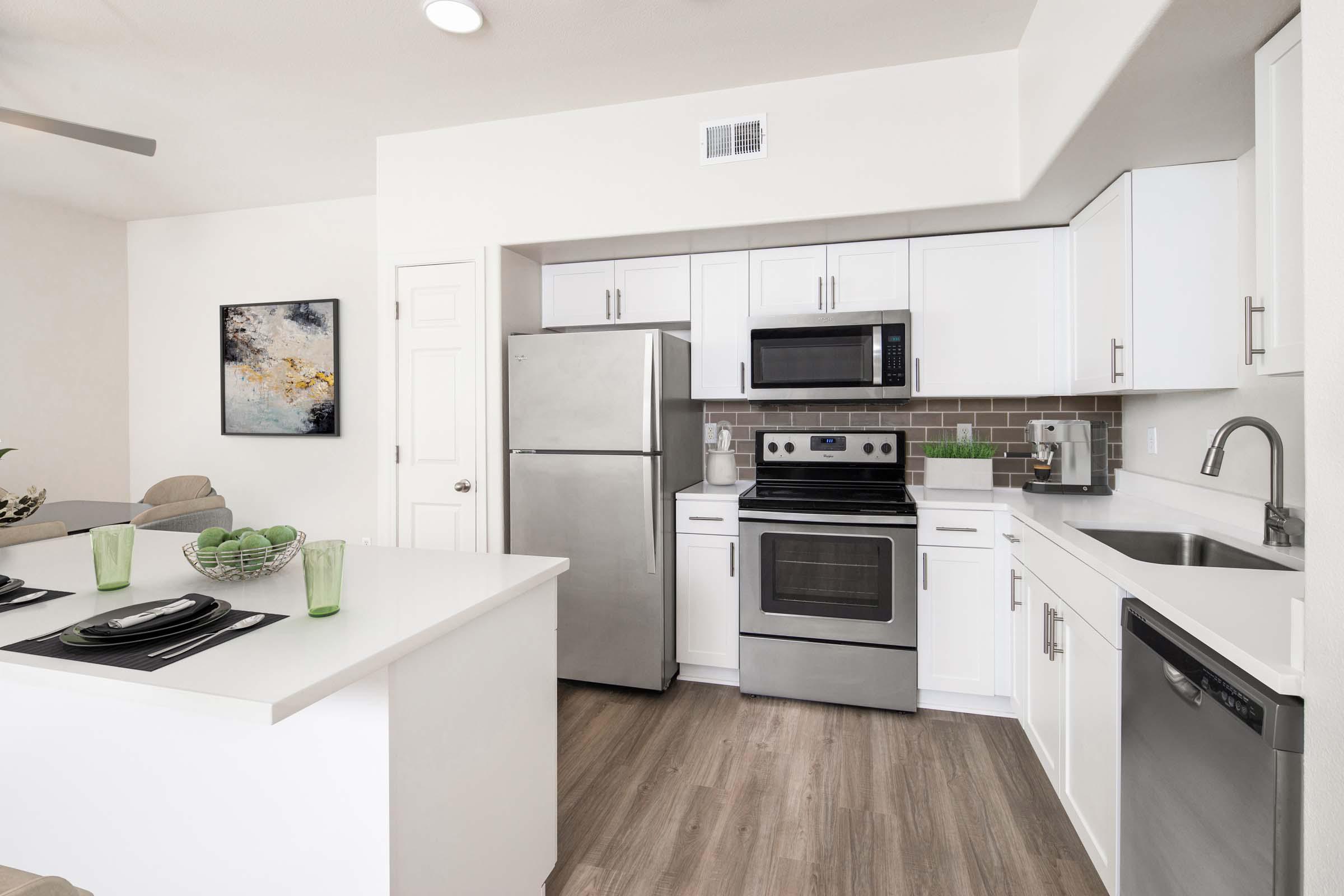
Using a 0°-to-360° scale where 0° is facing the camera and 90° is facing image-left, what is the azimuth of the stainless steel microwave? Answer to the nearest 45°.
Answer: approximately 0°

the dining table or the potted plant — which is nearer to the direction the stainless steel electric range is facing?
the dining table

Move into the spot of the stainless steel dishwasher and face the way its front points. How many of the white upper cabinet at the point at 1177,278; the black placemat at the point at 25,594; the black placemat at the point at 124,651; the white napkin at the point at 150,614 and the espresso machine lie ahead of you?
3

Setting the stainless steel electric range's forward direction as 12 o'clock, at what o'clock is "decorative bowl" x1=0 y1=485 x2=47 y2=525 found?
The decorative bowl is roughly at 2 o'clock from the stainless steel electric range.

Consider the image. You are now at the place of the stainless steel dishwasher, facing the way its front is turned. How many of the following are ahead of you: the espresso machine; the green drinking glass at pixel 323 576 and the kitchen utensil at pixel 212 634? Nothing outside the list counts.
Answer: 2

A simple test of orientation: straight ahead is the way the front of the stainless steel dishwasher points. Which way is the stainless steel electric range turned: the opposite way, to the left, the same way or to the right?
to the left

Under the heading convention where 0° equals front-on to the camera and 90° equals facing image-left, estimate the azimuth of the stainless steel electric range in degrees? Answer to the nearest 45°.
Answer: approximately 0°

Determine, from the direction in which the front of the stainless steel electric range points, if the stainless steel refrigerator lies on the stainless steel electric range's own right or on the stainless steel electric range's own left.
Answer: on the stainless steel electric range's own right
